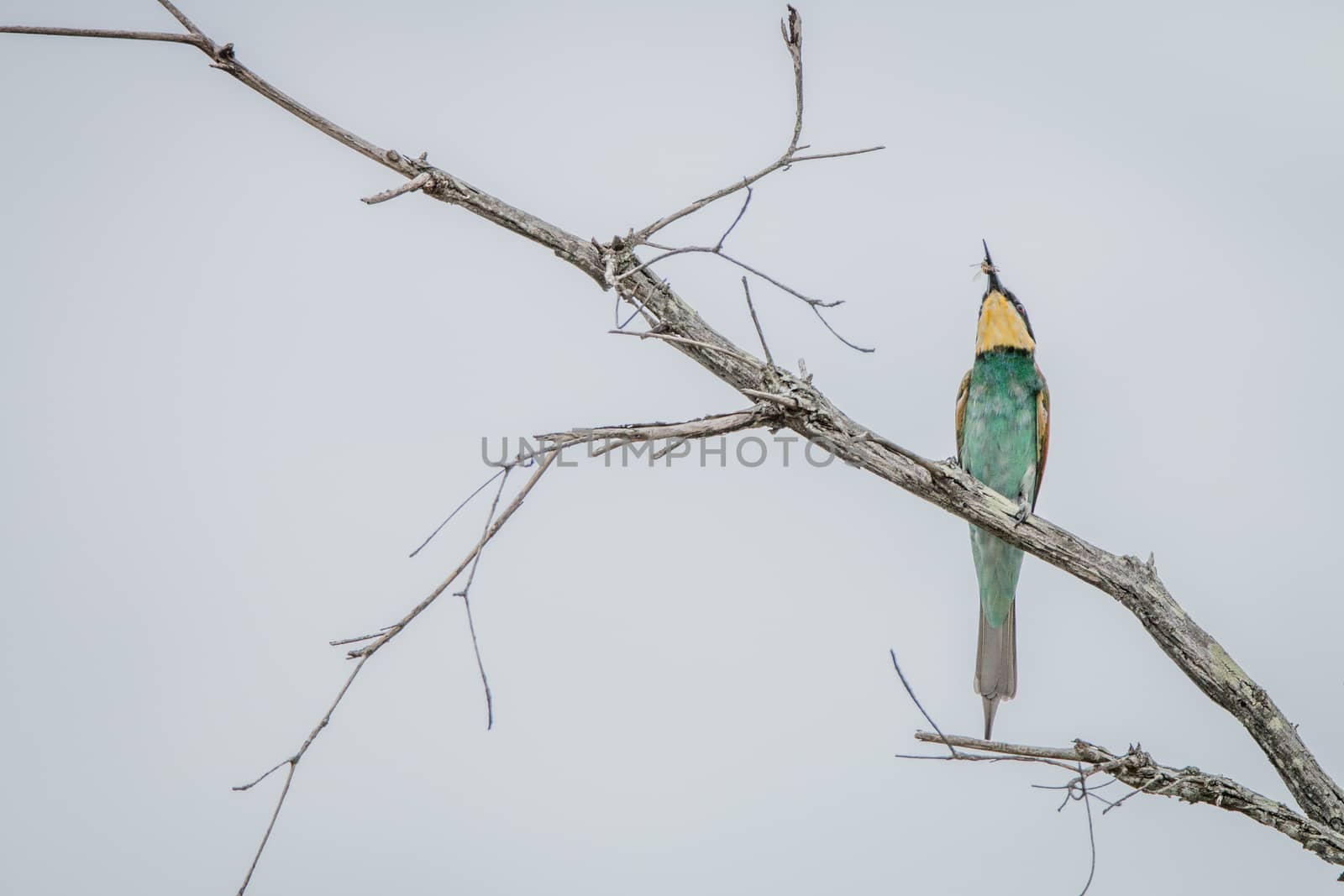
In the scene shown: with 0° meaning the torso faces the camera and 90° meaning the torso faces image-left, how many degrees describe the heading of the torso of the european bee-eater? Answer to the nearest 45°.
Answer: approximately 0°
